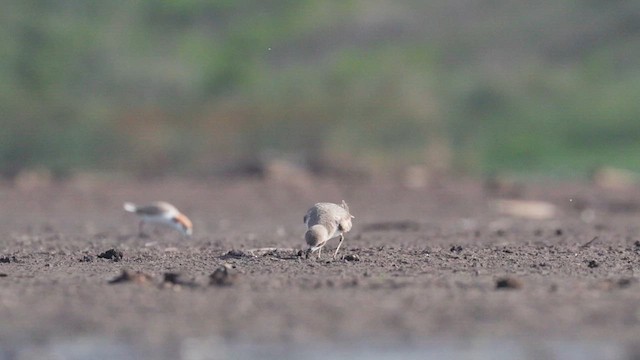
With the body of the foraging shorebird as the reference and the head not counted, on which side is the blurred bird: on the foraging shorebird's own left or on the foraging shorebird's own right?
on the foraging shorebird's own right

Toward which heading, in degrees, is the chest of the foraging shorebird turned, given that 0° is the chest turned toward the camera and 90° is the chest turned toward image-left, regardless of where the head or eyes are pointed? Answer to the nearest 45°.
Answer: approximately 45°

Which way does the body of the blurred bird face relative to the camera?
to the viewer's right

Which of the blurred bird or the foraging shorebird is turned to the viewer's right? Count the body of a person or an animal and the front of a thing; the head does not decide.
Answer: the blurred bird

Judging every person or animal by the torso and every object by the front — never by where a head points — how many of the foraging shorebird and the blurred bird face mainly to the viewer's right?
1
